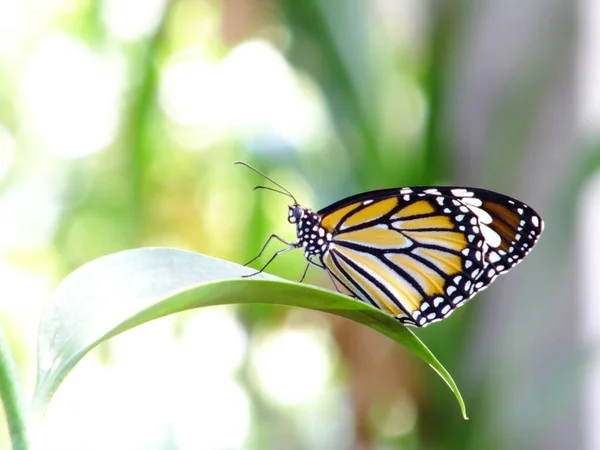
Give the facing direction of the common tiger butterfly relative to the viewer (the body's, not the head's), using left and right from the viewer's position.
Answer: facing to the left of the viewer

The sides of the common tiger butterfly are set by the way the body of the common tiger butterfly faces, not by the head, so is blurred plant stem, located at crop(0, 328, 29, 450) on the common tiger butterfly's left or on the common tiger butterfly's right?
on the common tiger butterfly's left
